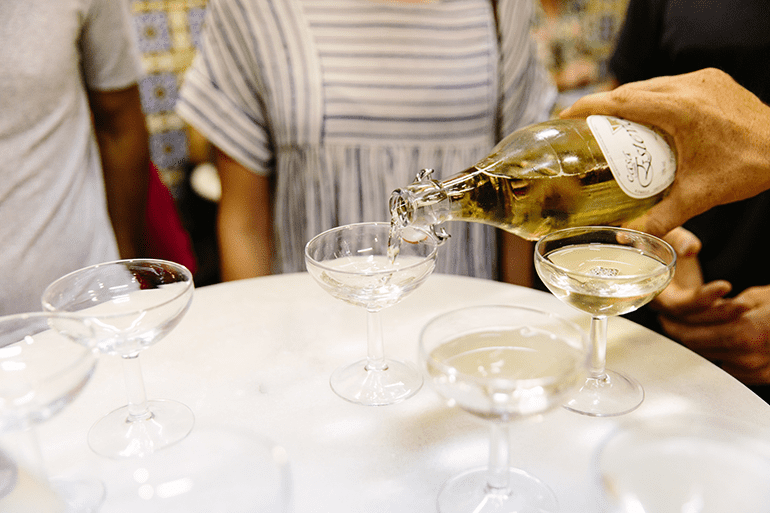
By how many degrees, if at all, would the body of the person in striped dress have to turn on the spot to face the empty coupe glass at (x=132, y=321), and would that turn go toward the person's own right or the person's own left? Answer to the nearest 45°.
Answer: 0° — they already face it

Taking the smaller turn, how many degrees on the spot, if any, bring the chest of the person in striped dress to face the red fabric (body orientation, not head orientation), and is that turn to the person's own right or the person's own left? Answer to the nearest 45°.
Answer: approximately 135° to the person's own right

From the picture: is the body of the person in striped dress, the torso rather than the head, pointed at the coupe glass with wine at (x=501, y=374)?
yes

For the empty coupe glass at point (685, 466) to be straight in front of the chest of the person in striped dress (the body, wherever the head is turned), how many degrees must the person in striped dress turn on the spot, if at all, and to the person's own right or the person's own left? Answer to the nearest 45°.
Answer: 0° — they already face it

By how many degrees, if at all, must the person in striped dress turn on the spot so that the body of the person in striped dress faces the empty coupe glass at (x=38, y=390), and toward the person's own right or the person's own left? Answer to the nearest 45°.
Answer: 0° — they already face it

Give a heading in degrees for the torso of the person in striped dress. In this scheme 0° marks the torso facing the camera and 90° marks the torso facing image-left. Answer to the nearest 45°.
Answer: approximately 0°

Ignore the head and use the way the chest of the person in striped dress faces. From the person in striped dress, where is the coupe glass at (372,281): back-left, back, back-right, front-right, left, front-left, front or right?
front

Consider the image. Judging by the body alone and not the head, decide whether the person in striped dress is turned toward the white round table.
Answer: yes

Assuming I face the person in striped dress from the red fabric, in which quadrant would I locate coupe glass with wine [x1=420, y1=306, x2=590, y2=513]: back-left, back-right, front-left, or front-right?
front-right

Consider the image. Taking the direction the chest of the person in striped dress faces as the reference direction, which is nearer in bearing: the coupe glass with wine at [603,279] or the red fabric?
the coupe glass with wine
